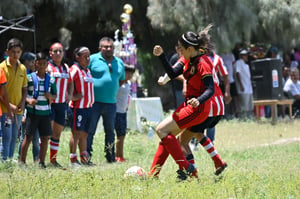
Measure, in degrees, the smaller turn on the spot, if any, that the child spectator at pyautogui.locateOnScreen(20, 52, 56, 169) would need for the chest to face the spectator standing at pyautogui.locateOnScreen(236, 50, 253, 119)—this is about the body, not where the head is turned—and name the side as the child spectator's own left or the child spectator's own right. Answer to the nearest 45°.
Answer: approximately 135° to the child spectator's own left

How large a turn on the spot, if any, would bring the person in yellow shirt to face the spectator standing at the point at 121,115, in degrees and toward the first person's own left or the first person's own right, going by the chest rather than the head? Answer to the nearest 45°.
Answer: approximately 90° to the first person's own left

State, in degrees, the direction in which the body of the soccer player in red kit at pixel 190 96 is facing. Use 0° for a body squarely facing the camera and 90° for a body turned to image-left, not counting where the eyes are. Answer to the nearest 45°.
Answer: approximately 90°

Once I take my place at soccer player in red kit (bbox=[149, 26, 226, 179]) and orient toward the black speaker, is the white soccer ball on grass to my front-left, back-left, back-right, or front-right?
back-left

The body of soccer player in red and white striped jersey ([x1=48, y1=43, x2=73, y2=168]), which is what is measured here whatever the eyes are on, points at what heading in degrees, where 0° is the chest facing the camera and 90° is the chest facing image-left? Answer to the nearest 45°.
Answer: approximately 0°

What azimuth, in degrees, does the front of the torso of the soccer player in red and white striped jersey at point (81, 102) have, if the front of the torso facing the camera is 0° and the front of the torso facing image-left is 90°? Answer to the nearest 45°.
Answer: approximately 315°

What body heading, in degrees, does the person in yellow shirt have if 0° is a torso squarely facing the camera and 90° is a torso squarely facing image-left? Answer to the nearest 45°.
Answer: approximately 315°
